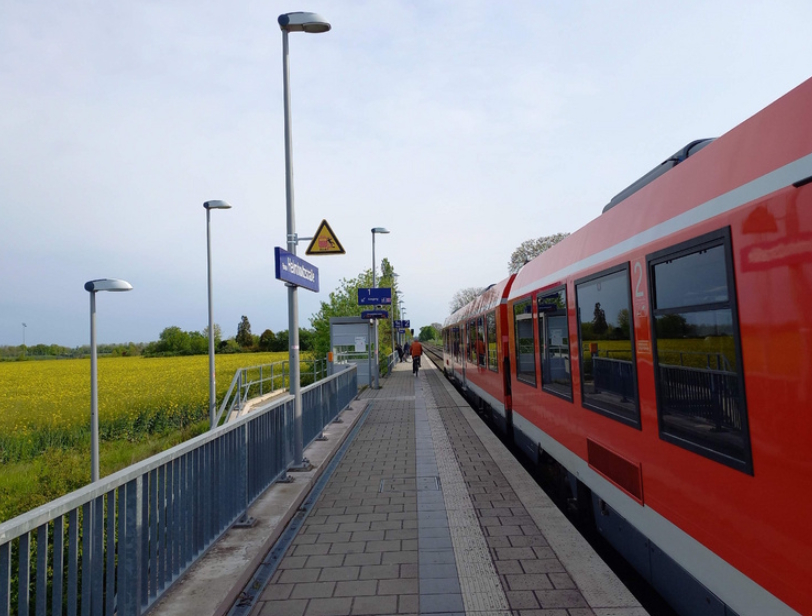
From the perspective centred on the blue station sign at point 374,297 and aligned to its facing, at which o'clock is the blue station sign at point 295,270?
the blue station sign at point 295,270 is roughly at 12 o'clock from the blue station sign at point 374,297.

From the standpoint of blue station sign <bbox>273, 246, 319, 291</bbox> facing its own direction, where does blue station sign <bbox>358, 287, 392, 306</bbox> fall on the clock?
blue station sign <bbox>358, 287, 392, 306</bbox> is roughly at 8 o'clock from blue station sign <bbox>273, 246, 319, 291</bbox>.

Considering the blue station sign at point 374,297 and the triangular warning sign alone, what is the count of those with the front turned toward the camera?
2

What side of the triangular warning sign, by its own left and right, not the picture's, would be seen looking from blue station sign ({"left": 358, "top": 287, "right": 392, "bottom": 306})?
back

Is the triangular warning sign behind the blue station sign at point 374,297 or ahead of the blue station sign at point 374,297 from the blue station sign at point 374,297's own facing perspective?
ahead

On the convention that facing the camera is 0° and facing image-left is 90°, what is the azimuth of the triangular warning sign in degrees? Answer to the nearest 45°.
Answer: approximately 0°

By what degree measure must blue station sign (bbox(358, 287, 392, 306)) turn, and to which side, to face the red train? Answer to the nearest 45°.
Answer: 0° — it already faces it

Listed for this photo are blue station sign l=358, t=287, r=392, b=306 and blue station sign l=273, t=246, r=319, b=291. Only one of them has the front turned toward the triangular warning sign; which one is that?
blue station sign l=358, t=287, r=392, b=306

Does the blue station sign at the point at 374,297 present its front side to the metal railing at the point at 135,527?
yes
